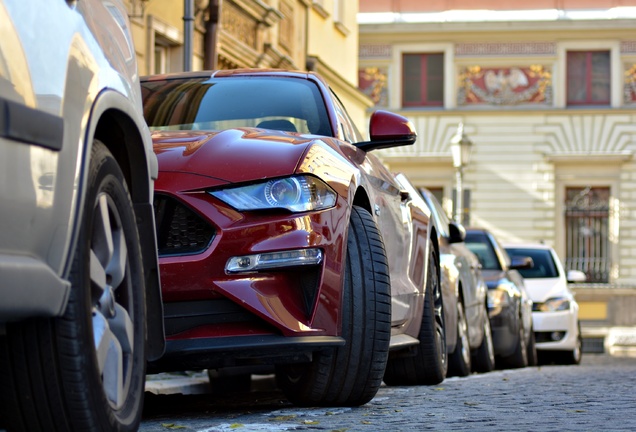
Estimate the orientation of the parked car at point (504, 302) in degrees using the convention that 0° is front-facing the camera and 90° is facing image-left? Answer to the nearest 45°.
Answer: approximately 0°

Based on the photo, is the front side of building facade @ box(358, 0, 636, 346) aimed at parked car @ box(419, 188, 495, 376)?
yes

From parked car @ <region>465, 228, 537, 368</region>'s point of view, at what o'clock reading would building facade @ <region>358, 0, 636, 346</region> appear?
The building facade is roughly at 6 o'clock from the parked car.

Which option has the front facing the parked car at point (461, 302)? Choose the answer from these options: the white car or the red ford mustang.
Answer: the white car

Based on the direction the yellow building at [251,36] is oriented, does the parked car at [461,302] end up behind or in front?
in front

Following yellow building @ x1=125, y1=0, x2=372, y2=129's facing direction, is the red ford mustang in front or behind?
in front

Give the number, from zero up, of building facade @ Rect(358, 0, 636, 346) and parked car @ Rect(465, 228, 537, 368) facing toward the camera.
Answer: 2

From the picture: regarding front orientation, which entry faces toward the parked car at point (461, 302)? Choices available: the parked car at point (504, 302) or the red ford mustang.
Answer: the parked car at point (504, 302)

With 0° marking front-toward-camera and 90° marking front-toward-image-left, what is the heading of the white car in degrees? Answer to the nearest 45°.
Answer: approximately 0°

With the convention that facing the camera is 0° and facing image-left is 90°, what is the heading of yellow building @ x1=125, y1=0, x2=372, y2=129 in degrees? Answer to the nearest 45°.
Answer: approximately 315°
